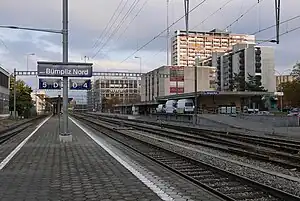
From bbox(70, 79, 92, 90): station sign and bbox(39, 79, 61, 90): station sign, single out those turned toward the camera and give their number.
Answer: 2

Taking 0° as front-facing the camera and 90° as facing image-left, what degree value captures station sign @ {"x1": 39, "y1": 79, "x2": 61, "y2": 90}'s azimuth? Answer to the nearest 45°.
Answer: approximately 0°

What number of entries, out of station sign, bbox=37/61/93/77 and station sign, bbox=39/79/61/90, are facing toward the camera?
2

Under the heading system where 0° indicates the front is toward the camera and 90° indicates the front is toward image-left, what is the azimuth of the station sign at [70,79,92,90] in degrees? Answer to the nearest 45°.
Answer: approximately 0°

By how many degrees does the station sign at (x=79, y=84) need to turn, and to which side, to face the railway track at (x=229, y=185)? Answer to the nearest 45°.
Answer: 0° — it already faces it

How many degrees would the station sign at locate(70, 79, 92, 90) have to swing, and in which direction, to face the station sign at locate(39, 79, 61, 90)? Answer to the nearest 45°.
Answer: approximately 90° to its right
